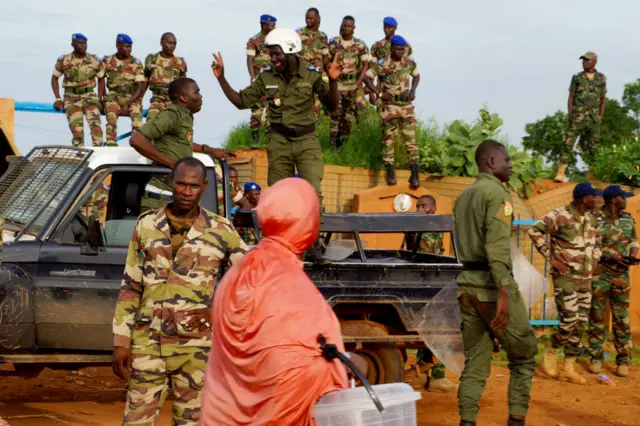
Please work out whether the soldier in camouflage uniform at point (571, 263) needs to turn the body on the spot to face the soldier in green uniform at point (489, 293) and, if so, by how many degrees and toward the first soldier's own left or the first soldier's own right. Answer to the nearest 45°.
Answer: approximately 45° to the first soldier's own right

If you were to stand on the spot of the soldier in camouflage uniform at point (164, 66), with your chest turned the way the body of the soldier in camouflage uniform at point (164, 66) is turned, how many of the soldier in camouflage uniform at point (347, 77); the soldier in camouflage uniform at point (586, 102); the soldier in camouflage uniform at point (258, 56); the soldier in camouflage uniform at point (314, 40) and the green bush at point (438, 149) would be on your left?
5

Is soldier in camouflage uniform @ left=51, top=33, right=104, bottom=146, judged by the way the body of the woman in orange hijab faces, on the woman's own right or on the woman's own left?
on the woman's own left

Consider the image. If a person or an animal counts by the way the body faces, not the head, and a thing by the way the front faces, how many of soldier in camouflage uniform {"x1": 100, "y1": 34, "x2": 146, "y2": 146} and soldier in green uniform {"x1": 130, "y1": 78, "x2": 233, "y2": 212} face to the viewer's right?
1

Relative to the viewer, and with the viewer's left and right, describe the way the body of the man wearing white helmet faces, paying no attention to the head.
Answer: facing the viewer

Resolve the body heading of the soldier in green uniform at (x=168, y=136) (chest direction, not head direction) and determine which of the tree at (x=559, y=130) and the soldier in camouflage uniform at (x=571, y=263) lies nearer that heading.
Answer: the soldier in camouflage uniform

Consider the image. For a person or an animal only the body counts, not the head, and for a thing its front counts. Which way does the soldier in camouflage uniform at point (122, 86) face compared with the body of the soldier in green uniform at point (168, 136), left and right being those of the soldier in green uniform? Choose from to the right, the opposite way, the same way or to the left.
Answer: to the right

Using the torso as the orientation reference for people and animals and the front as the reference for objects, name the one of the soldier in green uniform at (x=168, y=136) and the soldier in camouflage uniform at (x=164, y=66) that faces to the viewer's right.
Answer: the soldier in green uniform

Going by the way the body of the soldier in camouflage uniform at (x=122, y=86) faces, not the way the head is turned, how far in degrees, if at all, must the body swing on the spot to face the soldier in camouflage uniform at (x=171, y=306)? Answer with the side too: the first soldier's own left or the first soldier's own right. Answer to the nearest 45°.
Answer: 0° — they already face them

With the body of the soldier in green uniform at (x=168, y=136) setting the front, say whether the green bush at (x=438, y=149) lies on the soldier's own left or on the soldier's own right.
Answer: on the soldier's own left

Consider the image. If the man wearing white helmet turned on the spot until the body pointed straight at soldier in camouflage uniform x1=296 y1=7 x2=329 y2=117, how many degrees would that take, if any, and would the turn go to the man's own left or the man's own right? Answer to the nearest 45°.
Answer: approximately 180°

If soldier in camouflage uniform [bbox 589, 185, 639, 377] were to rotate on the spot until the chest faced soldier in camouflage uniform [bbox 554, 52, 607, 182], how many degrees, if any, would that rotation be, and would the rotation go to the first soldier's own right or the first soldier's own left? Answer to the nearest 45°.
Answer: approximately 180°

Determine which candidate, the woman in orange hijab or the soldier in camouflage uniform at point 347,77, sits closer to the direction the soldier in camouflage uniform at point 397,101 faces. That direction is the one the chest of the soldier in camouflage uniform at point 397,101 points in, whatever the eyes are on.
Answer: the woman in orange hijab

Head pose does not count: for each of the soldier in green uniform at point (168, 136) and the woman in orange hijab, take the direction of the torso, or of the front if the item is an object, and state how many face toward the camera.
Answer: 0

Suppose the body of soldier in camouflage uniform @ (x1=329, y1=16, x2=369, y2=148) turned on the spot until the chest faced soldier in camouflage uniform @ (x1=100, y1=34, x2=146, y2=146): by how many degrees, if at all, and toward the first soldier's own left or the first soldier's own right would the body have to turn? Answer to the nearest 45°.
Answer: approximately 90° to the first soldier's own right
